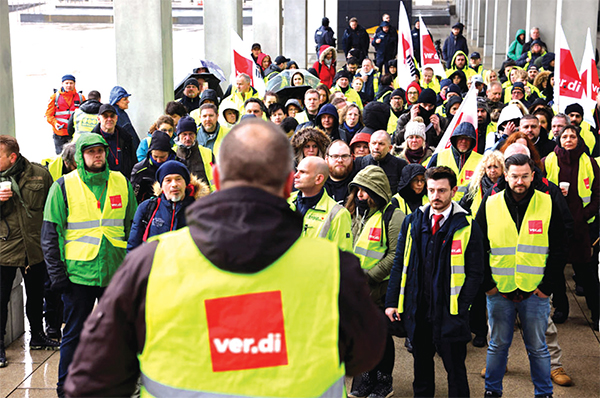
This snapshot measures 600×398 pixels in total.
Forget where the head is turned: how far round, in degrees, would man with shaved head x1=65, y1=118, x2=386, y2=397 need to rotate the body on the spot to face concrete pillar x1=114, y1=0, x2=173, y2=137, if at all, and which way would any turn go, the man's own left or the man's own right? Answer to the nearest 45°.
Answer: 0° — they already face it

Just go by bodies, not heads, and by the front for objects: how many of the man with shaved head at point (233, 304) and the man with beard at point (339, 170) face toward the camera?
1

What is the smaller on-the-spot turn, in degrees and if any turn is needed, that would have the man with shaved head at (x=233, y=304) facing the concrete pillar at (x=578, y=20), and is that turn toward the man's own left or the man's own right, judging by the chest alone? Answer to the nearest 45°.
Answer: approximately 45° to the man's own right

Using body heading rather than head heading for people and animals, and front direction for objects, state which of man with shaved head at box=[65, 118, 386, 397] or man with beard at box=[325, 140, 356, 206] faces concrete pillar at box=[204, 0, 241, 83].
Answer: the man with shaved head

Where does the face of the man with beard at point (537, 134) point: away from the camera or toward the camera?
toward the camera

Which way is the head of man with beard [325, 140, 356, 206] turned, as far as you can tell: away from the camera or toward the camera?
toward the camera

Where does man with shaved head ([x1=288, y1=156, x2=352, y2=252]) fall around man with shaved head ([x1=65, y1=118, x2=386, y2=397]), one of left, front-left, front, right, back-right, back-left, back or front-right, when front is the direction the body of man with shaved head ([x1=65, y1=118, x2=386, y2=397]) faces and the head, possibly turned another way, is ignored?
front

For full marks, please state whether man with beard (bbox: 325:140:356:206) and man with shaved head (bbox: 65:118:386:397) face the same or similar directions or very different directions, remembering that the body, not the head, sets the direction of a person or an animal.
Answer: very different directions

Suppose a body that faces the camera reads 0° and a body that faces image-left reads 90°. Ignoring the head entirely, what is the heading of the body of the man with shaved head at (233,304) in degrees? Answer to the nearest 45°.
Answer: approximately 180°

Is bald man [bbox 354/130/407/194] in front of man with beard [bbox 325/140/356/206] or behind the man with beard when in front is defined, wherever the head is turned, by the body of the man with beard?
behind

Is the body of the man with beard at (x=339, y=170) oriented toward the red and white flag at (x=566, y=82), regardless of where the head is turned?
no

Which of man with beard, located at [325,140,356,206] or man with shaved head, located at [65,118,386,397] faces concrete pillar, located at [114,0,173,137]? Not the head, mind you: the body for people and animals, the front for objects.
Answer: the man with shaved head

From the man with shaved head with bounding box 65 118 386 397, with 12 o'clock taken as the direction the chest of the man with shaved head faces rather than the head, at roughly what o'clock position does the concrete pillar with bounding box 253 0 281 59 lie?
The concrete pillar is roughly at 12 o'clock from the man with shaved head.

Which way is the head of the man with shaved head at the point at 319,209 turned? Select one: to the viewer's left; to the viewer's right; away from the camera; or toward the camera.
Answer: to the viewer's left

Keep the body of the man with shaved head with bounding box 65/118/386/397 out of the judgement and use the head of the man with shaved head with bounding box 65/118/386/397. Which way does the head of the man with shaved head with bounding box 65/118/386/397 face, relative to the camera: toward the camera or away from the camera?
away from the camera

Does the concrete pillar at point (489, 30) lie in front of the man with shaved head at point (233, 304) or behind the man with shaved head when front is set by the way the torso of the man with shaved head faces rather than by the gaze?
in front

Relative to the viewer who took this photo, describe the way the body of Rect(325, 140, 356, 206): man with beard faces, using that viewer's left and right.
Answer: facing the viewer
